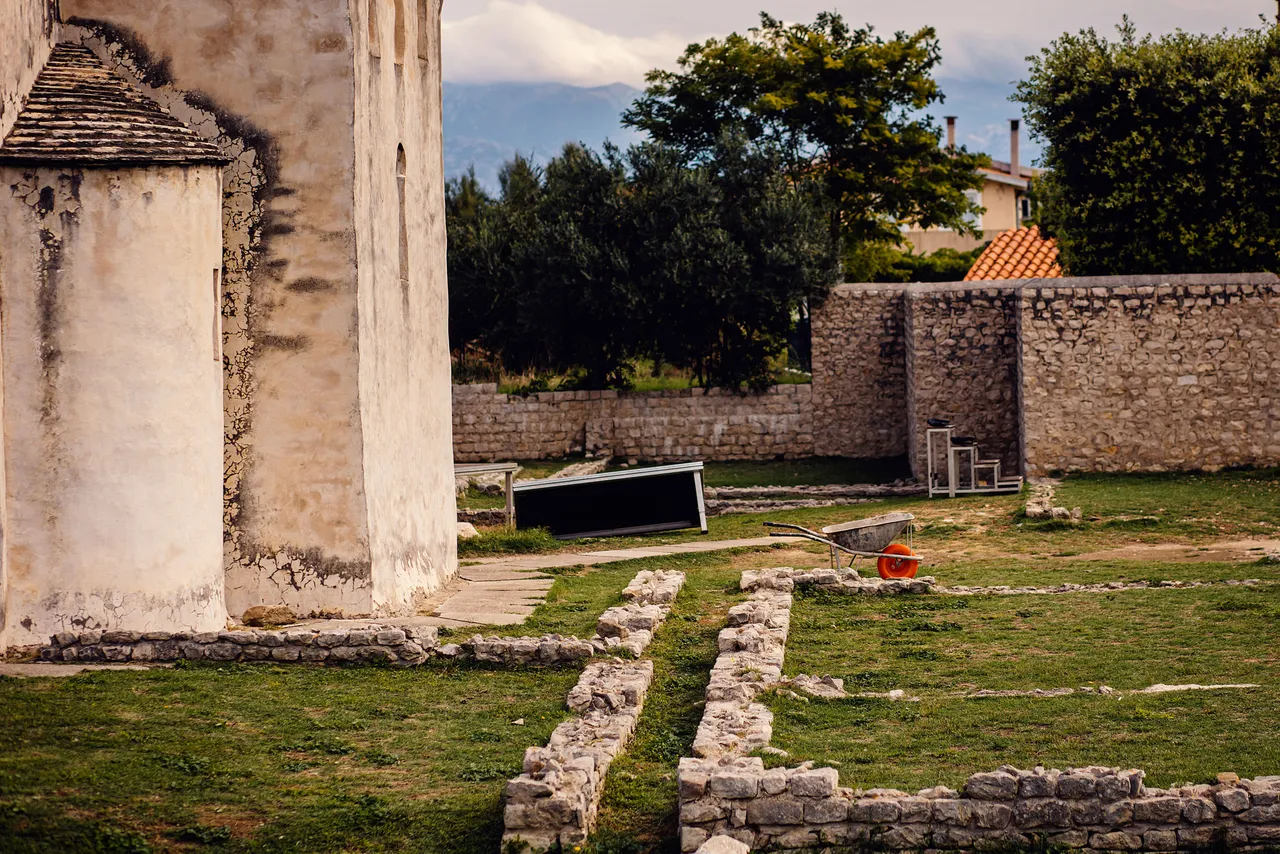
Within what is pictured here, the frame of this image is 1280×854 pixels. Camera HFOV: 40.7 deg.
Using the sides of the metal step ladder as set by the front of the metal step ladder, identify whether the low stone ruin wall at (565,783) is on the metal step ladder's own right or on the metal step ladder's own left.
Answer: on the metal step ladder's own right

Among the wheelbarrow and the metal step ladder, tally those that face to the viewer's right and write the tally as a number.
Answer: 2

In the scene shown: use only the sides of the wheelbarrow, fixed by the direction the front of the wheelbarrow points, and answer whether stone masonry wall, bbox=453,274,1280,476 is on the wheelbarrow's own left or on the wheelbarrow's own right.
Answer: on the wheelbarrow's own left

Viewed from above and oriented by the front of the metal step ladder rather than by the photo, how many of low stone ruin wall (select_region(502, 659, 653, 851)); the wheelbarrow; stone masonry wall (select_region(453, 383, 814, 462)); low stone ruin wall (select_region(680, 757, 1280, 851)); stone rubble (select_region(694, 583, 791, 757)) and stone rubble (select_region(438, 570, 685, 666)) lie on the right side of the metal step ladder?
5

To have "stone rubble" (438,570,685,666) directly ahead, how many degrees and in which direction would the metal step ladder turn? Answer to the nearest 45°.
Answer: approximately 90° to its right

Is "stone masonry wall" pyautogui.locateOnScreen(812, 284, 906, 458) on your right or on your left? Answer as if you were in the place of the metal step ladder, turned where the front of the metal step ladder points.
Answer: on your left

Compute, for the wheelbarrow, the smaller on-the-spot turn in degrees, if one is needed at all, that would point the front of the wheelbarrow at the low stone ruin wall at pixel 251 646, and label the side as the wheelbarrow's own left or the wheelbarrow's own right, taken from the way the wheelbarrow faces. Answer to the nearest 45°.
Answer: approximately 135° to the wheelbarrow's own right

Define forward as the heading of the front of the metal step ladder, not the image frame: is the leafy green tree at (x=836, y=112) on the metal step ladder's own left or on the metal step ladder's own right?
on the metal step ladder's own left

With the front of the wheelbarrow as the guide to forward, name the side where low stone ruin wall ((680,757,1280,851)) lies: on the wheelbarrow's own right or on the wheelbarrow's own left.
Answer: on the wheelbarrow's own right

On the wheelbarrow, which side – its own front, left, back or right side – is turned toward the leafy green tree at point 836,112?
left

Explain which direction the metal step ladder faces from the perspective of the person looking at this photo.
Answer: facing to the right of the viewer

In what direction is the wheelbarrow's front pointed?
to the viewer's right

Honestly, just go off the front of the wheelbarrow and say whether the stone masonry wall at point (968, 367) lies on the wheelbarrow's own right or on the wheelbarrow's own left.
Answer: on the wheelbarrow's own left

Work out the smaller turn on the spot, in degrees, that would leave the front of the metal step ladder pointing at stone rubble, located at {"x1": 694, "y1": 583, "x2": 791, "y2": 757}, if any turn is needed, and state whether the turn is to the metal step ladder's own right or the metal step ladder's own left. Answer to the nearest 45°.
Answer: approximately 90° to the metal step ladder's own right
